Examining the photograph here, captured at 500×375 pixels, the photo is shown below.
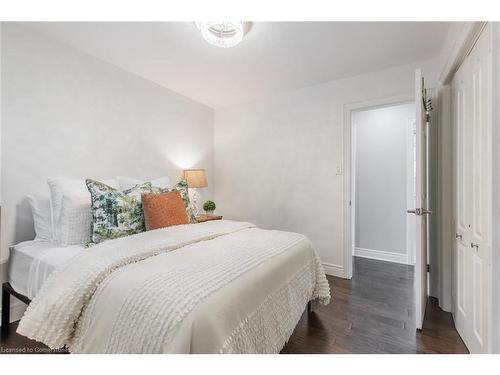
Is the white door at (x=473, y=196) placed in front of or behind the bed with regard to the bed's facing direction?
in front

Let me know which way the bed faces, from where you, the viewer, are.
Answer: facing the viewer and to the right of the viewer
